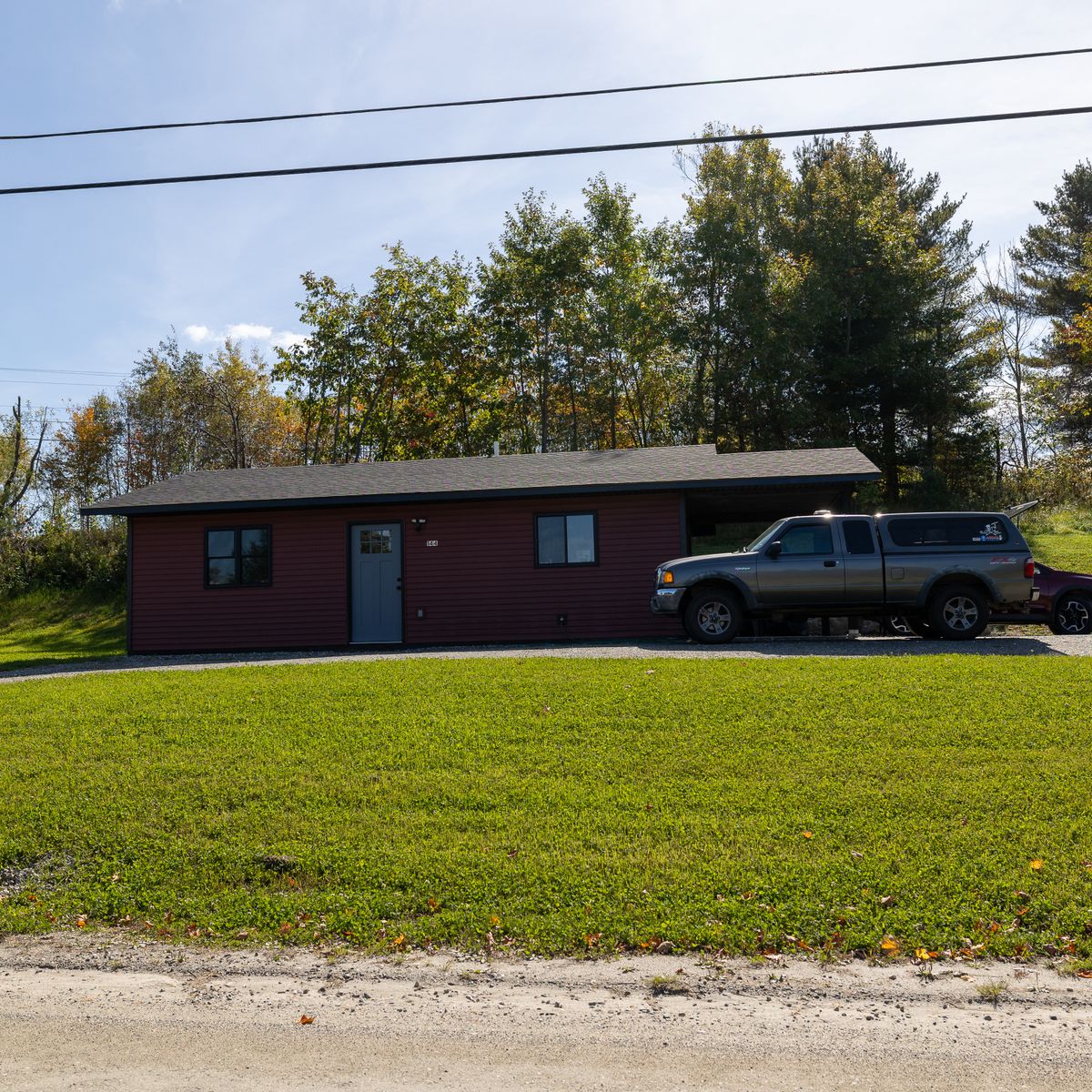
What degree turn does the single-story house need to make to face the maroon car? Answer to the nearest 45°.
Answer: approximately 90° to its left

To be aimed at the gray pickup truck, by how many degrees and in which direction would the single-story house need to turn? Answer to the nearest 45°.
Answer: approximately 45° to its left

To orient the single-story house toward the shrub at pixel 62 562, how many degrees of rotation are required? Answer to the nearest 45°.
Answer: approximately 135° to its right

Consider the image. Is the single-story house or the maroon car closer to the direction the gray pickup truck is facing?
the single-story house

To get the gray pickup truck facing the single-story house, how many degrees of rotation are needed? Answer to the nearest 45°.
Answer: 0° — it already faces it

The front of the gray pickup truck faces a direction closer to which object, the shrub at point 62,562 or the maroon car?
the shrub

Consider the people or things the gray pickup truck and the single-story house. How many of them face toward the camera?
1

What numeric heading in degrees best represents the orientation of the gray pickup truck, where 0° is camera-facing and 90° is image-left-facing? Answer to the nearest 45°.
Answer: approximately 90°
